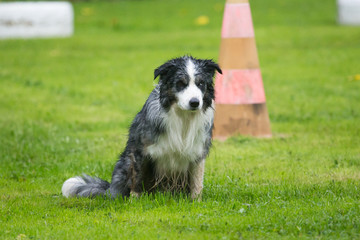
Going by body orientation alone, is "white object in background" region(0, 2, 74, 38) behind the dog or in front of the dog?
behind

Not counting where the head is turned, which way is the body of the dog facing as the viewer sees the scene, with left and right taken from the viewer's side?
facing the viewer and to the right of the viewer

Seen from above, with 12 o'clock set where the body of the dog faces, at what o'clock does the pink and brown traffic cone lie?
The pink and brown traffic cone is roughly at 8 o'clock from the dog.

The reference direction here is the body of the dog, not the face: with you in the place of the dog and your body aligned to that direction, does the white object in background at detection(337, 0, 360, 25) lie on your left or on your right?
on your left
